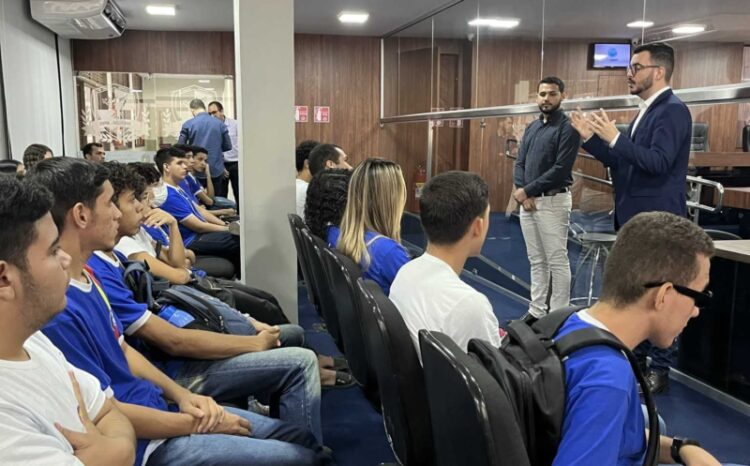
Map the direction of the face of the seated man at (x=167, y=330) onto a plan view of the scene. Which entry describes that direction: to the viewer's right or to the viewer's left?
to the viewer's right

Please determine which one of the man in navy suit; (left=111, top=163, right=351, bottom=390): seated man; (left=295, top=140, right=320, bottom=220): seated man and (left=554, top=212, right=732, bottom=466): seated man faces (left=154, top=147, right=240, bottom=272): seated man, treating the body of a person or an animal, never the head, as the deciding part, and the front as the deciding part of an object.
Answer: the man in navy suit

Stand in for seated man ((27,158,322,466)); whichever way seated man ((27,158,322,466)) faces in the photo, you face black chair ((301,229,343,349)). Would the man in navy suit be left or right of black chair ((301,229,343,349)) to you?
right

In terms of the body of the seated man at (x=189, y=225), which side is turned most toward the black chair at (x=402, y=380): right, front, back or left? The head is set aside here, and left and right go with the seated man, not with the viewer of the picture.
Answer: right

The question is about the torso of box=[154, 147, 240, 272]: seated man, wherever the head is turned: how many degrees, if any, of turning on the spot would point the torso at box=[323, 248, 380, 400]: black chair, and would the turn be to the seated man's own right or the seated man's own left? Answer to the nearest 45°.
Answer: approximately 90° to the seated man's own right

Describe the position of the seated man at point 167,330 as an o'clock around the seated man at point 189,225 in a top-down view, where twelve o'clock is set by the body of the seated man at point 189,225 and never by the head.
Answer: the seated man at point 167,330 is roughly at 3 o'clock from the seated man at point 189,225.

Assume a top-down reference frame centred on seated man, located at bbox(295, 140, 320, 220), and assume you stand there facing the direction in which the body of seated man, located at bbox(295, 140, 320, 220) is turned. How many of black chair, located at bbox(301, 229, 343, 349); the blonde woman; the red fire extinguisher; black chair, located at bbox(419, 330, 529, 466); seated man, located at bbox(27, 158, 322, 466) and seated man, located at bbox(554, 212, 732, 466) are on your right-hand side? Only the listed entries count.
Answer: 5

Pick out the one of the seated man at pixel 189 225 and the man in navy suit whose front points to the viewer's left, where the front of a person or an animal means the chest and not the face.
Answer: the man in navy suit

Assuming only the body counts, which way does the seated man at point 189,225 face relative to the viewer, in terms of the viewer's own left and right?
facing to the right of the viewer

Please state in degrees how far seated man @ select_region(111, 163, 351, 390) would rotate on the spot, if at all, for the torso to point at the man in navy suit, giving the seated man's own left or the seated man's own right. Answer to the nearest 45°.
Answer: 0° — they already face them
